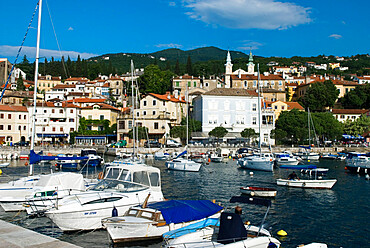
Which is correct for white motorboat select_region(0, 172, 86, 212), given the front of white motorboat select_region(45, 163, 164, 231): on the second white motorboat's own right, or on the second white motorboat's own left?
on the second white motorboat's own right

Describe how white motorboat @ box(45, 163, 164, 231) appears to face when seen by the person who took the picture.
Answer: facing the viewer and to the left of the viewer

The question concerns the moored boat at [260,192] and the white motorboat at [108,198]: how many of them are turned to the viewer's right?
0

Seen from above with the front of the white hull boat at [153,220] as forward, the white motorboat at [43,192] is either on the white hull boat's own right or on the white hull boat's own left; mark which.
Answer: on the white hull boat's own right

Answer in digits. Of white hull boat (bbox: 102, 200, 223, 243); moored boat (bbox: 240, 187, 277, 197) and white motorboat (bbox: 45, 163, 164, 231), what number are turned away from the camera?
0

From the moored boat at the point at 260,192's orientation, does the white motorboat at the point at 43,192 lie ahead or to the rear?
ahead

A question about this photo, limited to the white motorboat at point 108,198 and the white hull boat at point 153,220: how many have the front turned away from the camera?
0

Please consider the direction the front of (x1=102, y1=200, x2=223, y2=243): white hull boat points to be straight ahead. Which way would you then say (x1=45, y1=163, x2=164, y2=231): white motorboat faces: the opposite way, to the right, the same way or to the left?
the same way

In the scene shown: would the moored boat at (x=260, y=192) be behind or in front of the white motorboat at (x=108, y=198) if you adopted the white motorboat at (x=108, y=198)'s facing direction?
behind

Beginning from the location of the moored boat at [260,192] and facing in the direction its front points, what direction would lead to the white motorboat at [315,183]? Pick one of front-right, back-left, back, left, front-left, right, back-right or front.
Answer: back-right

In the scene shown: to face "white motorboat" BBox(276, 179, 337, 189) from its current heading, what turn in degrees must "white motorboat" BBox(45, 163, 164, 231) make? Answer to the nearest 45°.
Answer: approximately 180°

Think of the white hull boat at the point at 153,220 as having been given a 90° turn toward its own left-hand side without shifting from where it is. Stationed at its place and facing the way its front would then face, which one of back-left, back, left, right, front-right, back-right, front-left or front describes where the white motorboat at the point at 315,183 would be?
left

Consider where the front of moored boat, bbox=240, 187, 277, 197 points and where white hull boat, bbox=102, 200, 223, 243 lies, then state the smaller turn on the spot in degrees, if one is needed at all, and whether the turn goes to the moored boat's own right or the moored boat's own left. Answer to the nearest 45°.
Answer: approximately 90° to the moored boat's own left

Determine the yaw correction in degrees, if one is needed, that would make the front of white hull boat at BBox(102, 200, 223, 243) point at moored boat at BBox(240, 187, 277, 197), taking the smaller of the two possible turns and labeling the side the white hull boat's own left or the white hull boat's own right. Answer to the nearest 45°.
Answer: approximately 180°

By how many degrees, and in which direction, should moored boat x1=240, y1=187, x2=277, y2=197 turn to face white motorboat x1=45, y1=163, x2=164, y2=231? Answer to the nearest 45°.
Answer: approximately 45° to its left

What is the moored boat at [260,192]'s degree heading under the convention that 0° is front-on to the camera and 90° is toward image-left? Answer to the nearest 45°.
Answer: approximately 90°
